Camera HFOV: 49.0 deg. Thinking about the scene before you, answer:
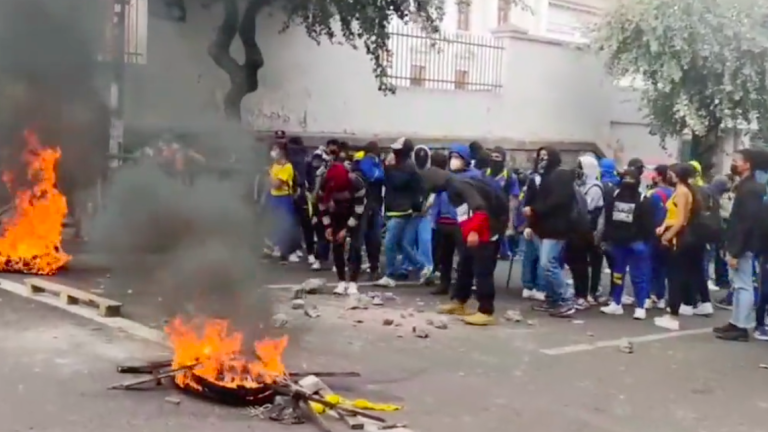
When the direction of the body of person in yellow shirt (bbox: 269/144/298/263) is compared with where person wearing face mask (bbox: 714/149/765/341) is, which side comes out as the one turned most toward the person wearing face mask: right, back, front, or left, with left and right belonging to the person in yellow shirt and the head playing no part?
left

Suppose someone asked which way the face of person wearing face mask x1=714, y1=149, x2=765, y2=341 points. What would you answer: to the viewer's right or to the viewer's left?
to the viewer's left

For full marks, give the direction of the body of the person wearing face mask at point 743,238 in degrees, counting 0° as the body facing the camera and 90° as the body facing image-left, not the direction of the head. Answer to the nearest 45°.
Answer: approximately 90°

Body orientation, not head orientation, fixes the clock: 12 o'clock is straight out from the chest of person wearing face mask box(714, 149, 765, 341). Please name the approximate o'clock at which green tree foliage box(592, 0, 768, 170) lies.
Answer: The green tree foliage is roughly at 3 o'clock from the person wearing face mask.

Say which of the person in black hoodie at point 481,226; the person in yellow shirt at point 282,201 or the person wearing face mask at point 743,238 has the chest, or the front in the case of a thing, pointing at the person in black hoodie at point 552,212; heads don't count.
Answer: the person wearing face mask

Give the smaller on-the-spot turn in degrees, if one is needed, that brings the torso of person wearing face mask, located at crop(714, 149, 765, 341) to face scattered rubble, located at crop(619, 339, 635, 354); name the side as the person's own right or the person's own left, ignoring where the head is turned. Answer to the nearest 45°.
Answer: approximately 45° to the person's own left

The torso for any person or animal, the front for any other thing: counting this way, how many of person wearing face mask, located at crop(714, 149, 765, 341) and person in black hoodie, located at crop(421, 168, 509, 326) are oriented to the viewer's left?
2

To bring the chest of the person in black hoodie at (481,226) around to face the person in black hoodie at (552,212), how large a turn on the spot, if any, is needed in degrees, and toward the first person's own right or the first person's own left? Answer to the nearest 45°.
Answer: approximately 135° to the first person's own right

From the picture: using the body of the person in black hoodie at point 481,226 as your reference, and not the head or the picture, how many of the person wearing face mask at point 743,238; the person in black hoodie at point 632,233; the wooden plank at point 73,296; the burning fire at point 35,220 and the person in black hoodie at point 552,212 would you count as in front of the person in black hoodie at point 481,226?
2

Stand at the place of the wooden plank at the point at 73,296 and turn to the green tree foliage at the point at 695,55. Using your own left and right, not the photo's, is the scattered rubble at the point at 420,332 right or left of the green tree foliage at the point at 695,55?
right

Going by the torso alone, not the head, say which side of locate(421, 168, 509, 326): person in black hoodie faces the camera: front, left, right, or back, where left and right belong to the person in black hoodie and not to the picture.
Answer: left

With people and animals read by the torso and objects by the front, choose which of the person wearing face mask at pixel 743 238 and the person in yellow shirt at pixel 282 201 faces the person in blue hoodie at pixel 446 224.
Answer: the person wearing face mask
